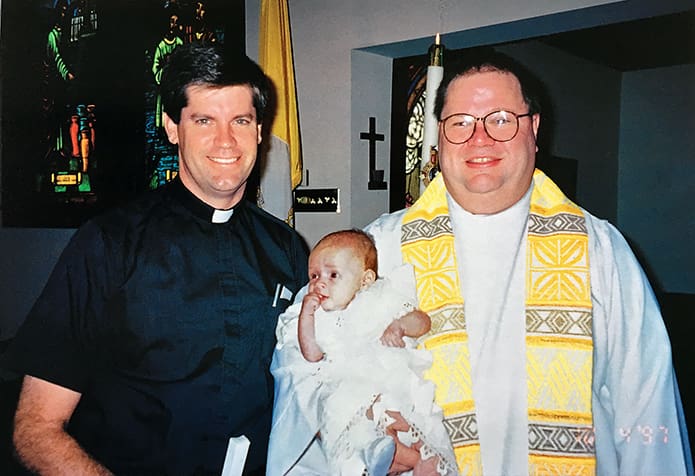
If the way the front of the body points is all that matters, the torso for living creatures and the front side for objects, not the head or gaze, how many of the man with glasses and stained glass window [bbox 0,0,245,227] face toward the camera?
2

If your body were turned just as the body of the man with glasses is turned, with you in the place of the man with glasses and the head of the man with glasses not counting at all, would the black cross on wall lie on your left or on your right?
on your right

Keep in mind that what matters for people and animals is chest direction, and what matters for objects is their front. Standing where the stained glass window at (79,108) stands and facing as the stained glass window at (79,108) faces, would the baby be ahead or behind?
ahead

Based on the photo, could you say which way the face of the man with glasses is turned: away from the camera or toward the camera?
toward the camera

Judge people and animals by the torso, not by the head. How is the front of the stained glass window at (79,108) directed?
toward the camera

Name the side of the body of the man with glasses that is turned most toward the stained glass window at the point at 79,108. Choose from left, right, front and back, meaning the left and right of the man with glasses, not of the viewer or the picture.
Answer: right

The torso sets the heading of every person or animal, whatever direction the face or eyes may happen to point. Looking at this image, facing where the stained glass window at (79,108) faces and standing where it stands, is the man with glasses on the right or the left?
on its left

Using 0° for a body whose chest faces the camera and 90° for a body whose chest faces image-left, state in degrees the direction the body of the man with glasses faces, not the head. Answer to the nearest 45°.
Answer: approximately 0°

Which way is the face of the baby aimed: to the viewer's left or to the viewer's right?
to the viewer's left

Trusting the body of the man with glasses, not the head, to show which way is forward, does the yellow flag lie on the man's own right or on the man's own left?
on the man's own right

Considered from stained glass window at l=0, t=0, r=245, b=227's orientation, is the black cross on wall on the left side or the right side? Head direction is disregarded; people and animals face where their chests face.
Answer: on its left

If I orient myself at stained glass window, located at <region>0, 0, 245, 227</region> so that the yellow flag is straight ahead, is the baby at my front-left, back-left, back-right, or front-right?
front-right
